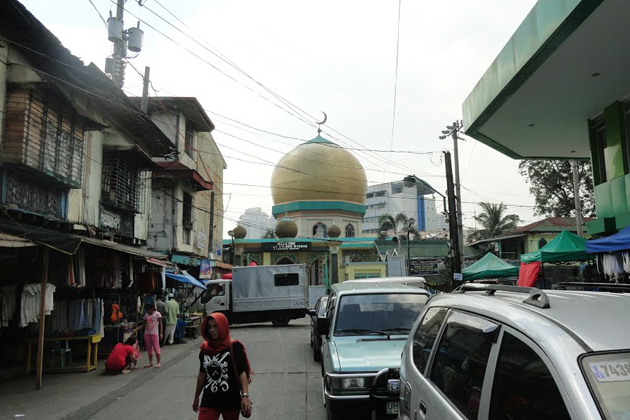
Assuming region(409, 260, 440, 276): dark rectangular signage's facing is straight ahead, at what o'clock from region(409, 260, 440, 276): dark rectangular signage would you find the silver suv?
The silver suv is roughly at 12 o'clock from the dark rectangular signage.

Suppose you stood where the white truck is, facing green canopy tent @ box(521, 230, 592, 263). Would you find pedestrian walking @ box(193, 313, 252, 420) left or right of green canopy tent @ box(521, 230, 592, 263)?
right

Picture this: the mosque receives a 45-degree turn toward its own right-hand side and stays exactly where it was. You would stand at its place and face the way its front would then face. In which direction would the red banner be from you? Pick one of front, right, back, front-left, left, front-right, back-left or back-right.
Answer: front-left

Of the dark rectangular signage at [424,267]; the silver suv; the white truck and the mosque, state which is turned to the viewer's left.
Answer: the white truck

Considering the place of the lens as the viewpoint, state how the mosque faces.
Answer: facing the viewer

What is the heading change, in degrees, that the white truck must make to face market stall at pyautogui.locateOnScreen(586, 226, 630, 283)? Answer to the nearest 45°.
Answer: approximately 135° to its left

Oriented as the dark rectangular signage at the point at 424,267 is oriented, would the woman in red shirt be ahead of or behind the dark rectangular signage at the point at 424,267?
ahead

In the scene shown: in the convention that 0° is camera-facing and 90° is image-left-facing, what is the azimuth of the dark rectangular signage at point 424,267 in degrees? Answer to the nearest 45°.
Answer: approximately 0°

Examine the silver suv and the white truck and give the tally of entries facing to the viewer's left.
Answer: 1

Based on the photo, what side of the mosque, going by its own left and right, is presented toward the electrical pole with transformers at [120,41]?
front

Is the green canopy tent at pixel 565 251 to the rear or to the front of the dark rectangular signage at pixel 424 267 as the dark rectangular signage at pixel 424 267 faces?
to the front

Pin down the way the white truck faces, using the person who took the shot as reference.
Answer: facing to the left of the viewer

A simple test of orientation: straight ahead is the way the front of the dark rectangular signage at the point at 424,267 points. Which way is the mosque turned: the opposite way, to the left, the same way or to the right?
the same way

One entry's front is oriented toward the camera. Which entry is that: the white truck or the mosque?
the mosque

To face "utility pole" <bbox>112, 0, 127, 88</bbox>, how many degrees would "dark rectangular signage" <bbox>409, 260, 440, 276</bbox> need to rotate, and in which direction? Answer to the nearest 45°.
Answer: approximately 45° to its right

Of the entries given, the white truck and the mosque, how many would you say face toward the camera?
1
